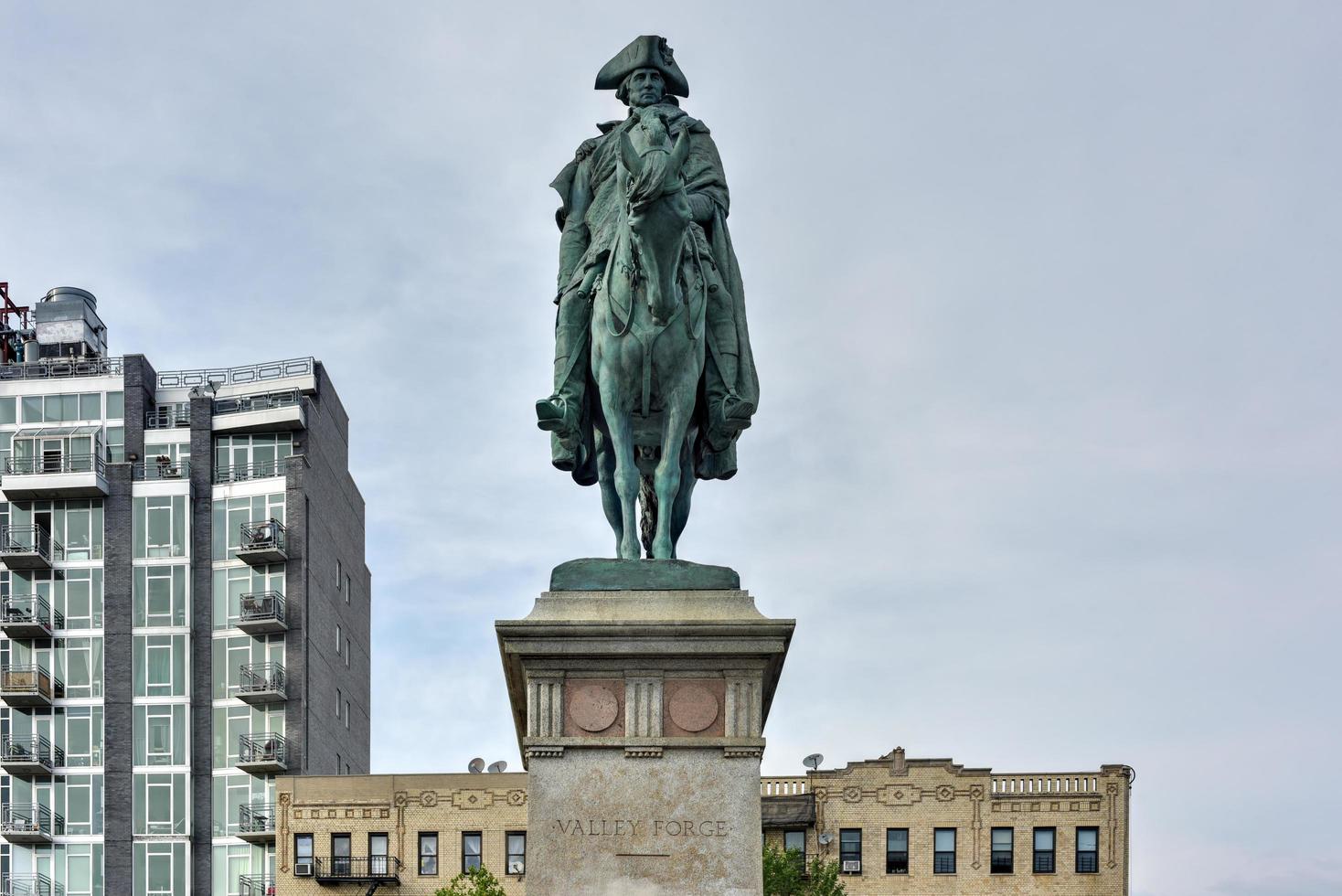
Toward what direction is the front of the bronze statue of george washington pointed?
toward the camera

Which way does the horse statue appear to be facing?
toward the camera
